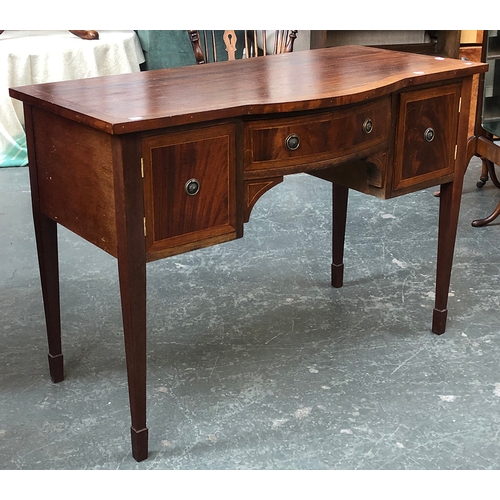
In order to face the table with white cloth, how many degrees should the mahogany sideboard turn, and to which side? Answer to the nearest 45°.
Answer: approximately 135° to its left

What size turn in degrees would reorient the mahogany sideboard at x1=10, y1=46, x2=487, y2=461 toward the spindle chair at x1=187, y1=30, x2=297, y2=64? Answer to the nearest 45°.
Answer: approximately 135° to its left

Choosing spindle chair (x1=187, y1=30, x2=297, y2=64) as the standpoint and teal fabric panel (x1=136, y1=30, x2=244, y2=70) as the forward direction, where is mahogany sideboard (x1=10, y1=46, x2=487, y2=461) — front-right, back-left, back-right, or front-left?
back-left

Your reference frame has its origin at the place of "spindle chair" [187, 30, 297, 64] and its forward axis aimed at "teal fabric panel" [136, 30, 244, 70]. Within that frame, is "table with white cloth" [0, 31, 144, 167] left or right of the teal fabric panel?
left

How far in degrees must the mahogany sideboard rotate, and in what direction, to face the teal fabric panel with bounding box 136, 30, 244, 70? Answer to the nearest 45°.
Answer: approximately 135° to its left

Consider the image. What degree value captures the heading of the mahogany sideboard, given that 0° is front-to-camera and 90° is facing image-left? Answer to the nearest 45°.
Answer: approximately 315°
